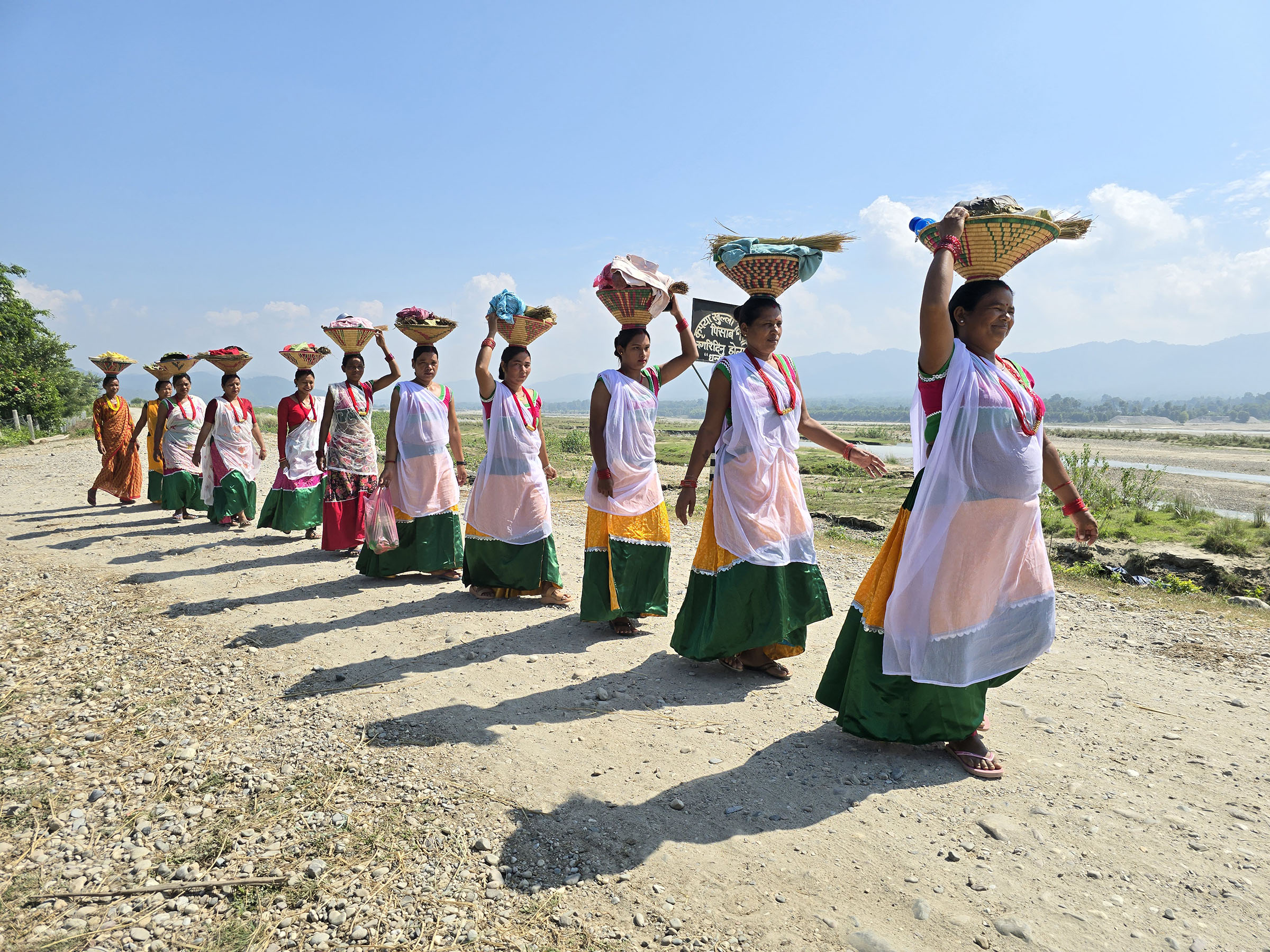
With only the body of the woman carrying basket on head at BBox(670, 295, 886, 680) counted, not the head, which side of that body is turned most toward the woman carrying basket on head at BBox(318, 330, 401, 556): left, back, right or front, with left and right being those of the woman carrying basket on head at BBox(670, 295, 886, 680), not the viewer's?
back

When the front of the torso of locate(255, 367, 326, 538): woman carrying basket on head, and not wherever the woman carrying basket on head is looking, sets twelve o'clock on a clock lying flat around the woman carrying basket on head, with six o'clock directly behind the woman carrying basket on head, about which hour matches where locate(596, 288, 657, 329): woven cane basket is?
The woven cane basket is roughly at 1 o'clock from the woman carrying basket on head.

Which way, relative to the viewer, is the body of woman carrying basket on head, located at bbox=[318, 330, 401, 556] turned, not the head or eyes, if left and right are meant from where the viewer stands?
facing the viewer and to the right of the viewer

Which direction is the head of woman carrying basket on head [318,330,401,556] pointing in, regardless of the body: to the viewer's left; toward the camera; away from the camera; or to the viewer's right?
toward the camera

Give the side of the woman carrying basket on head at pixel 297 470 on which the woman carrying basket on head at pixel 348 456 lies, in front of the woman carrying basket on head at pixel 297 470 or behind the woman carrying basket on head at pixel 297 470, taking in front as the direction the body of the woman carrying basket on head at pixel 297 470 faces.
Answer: in front

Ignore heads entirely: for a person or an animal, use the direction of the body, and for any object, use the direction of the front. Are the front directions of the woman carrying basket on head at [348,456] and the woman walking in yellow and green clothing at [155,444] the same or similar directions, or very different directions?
same or similar directions

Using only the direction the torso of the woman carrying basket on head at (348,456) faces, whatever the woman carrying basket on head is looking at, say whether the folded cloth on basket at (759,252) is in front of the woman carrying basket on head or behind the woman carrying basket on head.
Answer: in front

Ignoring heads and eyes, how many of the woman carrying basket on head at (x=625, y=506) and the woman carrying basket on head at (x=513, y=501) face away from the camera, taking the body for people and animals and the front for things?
0

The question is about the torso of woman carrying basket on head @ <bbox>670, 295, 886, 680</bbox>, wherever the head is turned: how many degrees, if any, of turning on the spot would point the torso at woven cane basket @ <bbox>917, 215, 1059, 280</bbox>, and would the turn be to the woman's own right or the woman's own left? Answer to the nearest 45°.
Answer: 0° — they already face it

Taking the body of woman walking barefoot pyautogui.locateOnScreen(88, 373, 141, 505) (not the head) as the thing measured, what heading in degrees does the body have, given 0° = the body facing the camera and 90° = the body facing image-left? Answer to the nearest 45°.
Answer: approximately 315°

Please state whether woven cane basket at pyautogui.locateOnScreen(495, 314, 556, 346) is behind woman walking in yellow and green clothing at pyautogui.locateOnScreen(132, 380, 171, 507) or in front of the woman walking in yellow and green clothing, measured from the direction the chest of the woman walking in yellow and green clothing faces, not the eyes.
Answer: in front

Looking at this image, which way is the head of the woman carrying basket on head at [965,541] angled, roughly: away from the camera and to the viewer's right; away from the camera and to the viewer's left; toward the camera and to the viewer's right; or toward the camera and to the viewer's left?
toward the camera and to the viewer's right

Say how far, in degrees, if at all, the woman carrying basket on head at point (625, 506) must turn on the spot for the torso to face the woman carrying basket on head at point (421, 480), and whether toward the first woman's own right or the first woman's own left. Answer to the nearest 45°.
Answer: approximately 180°

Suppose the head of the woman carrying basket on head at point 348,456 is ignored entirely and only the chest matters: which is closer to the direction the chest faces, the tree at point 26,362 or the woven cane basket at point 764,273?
the woven cane basket

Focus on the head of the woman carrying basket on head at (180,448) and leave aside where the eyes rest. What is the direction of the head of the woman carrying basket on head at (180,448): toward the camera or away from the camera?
toward the camera

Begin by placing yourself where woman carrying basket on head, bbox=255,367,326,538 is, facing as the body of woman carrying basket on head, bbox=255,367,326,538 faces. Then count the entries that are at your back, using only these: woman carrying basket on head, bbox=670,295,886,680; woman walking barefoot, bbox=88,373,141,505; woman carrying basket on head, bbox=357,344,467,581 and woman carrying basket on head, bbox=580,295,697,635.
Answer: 1

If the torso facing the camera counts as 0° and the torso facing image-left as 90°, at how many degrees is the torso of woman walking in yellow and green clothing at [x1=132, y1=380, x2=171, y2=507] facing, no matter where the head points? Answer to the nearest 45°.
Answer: approximately 315°

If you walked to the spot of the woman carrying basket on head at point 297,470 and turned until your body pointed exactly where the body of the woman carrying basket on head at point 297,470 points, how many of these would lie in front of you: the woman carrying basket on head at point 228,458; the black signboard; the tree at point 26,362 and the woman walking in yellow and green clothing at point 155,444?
1
